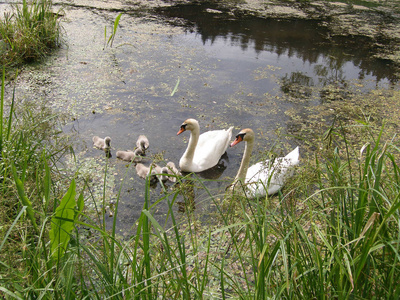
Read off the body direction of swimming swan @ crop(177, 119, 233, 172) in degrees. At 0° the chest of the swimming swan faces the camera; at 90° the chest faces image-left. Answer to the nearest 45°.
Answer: approximately 45°

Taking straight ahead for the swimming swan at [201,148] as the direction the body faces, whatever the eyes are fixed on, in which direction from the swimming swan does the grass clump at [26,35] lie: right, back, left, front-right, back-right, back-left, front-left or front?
right

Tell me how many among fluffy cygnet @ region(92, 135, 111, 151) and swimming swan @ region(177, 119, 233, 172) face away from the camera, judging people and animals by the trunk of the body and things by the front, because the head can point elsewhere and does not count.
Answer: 0

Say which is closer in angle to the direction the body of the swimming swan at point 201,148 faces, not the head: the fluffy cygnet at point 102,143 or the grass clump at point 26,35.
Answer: the fluffy cygnet

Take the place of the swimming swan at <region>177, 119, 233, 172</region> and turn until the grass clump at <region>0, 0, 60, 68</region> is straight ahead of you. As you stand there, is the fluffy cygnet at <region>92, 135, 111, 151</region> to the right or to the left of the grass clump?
left

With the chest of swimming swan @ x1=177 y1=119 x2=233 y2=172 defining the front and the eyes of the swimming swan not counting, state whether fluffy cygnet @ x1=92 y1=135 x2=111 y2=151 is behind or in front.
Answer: in front
